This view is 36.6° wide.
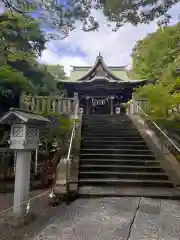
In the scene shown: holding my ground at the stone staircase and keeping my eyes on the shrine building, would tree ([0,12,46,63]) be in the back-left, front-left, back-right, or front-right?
front-left

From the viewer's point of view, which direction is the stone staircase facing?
toward the camera

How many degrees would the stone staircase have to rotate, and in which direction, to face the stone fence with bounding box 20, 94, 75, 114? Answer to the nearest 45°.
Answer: approximately 135° to its right

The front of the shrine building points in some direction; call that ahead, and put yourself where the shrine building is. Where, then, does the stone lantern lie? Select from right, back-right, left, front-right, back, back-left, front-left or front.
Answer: front

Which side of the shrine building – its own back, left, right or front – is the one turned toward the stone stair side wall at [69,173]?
front

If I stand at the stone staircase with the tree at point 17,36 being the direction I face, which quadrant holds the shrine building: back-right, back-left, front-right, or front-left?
front-right

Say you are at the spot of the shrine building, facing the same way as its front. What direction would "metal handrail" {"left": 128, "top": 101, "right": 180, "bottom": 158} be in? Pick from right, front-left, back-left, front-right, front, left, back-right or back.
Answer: front

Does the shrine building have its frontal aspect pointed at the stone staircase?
yes

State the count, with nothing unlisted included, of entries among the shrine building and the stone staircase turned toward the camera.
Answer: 2

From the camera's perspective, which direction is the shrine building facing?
toward the camera

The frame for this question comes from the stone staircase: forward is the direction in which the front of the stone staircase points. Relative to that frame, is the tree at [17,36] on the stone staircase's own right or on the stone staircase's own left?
on the stone staircase's own right

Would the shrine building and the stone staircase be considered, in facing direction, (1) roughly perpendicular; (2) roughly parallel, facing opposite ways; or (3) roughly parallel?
roughly parallel
